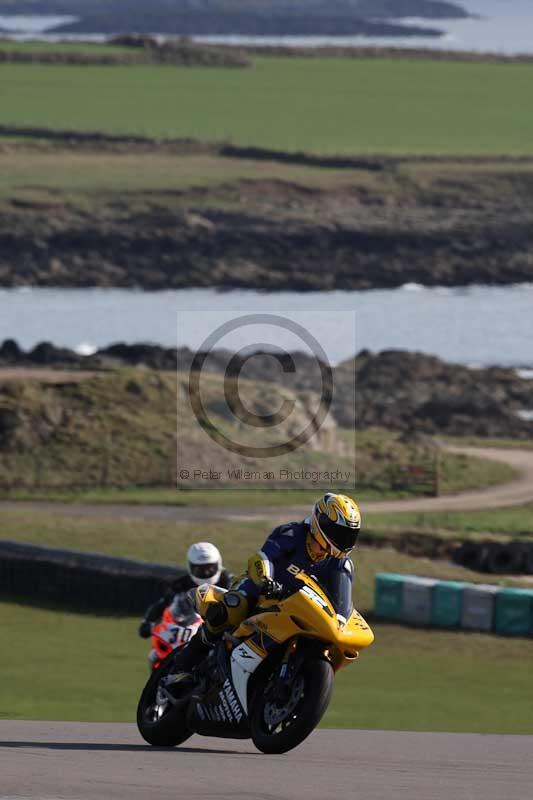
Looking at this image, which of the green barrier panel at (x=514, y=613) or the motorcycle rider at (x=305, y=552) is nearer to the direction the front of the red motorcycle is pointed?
the motorcycle rider

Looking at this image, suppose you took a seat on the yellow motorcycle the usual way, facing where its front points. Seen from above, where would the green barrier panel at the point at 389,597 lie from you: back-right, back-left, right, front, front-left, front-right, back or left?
back-left

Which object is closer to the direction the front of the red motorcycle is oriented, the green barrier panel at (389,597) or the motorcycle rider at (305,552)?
the motorcycle rider

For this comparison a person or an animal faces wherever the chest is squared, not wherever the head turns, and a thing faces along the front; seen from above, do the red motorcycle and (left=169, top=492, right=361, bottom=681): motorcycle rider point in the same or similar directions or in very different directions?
same or similar directions

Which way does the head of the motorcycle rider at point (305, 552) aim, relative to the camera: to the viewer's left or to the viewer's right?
to the viewer's right

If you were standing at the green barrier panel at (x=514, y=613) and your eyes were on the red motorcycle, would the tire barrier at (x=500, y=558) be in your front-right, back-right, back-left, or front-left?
back-right

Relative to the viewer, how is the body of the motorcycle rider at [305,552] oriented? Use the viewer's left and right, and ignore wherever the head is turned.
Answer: facing the viewer and to the right of the viewer

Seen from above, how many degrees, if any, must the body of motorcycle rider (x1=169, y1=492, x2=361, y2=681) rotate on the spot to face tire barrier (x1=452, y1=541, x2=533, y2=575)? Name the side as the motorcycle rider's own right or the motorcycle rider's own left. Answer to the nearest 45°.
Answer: approximately 135° to the motorcycle rider's own left
